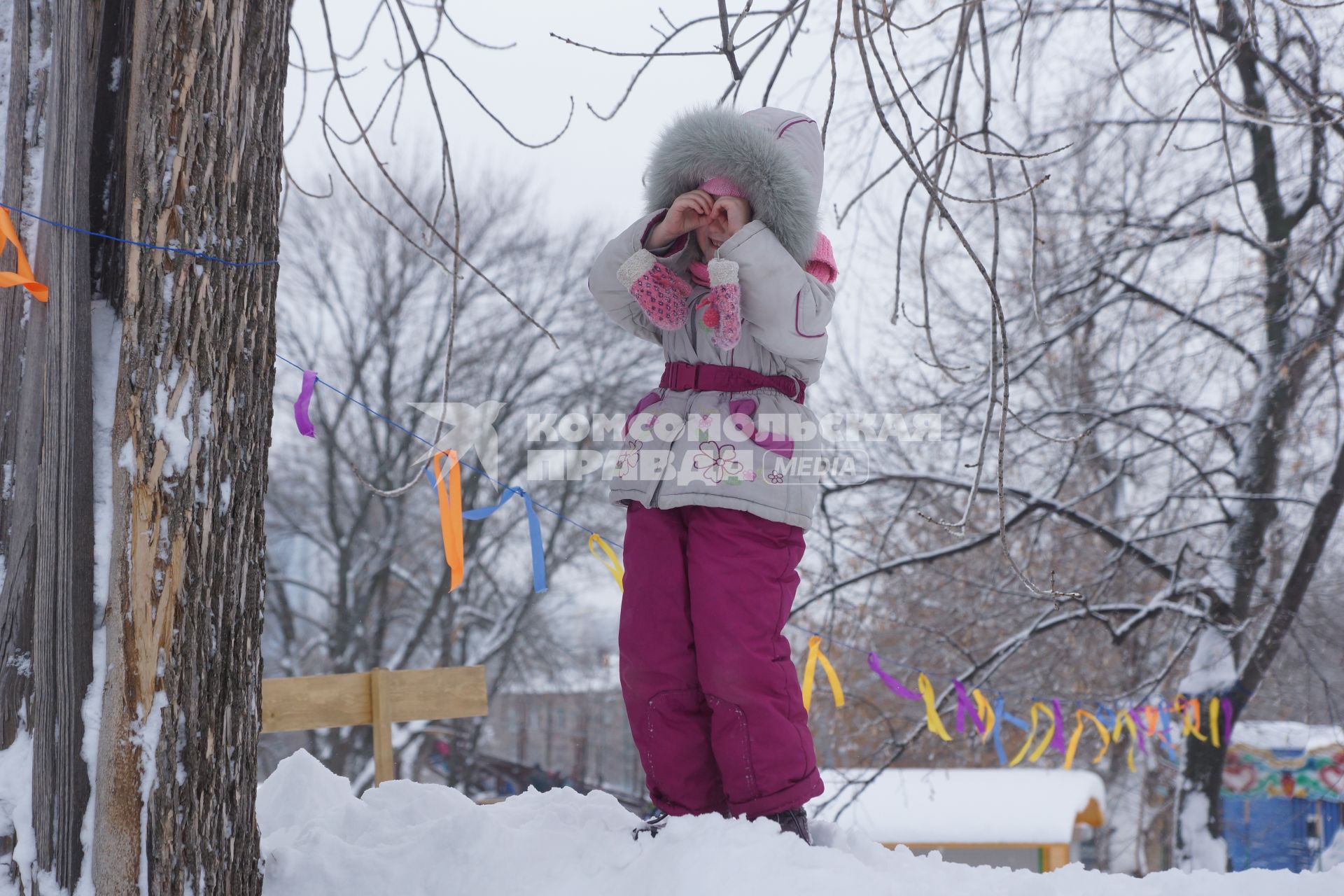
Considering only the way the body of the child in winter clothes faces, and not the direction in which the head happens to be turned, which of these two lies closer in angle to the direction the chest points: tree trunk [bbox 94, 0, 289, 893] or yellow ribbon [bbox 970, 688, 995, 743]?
the tree trunk

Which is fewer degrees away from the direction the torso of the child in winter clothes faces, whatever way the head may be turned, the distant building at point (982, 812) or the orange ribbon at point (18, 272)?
the orange ribbon

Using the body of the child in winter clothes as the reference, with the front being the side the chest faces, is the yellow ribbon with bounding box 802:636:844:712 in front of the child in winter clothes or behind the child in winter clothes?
behind

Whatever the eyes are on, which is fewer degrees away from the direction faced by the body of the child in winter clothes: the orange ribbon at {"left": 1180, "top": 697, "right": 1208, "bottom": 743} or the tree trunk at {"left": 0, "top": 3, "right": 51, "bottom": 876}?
the tree trunk

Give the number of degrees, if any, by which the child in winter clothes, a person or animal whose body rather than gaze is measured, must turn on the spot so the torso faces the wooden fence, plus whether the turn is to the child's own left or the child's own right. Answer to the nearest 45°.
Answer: approximately 90° to the child's own right

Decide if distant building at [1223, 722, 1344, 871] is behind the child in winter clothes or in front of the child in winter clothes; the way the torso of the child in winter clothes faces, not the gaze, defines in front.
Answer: behind

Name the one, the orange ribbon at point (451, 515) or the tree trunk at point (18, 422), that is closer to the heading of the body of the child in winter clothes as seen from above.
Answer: the tree trunk

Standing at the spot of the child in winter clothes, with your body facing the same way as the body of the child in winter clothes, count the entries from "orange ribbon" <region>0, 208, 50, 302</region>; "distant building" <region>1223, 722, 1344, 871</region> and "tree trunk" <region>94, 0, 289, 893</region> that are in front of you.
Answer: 2

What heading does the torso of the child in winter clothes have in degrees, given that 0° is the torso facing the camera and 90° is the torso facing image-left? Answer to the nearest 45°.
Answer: approximately 45°

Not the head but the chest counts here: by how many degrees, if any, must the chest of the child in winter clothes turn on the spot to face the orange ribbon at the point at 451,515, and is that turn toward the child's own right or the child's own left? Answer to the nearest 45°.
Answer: approximately 90° to the child's own right

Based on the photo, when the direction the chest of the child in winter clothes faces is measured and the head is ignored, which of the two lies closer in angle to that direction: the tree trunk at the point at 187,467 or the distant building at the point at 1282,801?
the tree trunk
